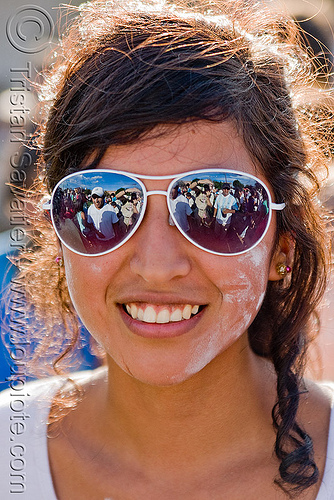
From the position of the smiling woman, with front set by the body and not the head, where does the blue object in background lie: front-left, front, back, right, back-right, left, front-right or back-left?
back-right

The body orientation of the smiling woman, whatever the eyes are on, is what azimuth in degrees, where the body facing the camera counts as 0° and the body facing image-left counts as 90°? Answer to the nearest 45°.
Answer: approximately 0°
